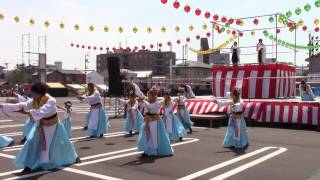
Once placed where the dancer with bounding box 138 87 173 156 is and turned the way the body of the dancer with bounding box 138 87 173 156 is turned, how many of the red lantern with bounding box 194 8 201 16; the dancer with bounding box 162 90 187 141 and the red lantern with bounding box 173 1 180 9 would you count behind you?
3

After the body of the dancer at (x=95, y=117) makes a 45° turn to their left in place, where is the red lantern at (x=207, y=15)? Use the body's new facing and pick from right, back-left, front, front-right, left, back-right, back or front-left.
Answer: back-left

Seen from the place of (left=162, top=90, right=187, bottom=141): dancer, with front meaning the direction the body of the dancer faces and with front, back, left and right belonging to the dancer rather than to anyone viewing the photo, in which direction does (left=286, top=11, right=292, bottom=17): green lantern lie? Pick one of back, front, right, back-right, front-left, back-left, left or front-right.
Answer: back

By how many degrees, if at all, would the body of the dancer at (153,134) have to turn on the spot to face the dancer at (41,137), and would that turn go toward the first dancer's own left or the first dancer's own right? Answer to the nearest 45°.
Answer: approximately 45° to the first dancer's own right

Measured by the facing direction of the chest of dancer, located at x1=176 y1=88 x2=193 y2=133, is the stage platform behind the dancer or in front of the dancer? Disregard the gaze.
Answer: behind

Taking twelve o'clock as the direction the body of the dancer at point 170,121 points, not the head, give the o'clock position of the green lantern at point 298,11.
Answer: The green lantern is roughly at 6 o'clock from the dancer.

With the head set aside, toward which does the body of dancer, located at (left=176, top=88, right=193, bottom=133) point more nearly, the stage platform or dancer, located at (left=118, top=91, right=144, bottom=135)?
the dancer

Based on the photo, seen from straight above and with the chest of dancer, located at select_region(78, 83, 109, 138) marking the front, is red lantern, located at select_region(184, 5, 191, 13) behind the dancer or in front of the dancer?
behind

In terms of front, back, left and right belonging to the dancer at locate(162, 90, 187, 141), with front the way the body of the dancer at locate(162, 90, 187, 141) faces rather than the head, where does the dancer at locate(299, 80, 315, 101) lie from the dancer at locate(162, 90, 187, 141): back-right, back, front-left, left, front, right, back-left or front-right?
back

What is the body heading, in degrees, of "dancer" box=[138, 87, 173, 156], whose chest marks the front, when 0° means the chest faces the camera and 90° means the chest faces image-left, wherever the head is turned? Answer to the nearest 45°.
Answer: approximately 0°
